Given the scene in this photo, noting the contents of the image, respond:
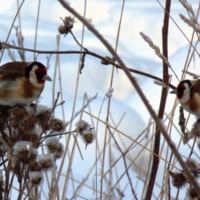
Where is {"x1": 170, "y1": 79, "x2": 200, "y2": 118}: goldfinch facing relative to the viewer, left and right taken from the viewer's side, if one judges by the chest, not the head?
facing to the left of the viewer

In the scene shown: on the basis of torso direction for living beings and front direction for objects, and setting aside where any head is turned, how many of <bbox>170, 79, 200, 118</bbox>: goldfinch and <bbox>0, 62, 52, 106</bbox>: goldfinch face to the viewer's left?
1

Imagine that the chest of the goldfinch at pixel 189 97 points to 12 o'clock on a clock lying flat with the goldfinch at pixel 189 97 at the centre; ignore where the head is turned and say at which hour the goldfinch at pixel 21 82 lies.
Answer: the goldfinch at pixel 21 82 is roughly at 12 o'clock from the goldfinch at pixel 189 97.

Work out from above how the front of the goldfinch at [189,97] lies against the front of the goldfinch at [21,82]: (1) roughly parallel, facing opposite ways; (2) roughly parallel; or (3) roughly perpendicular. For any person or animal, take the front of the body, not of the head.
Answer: roughly parallel, facing opposite ways

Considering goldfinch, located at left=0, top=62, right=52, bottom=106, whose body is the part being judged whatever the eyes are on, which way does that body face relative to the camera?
to the viewer's right
